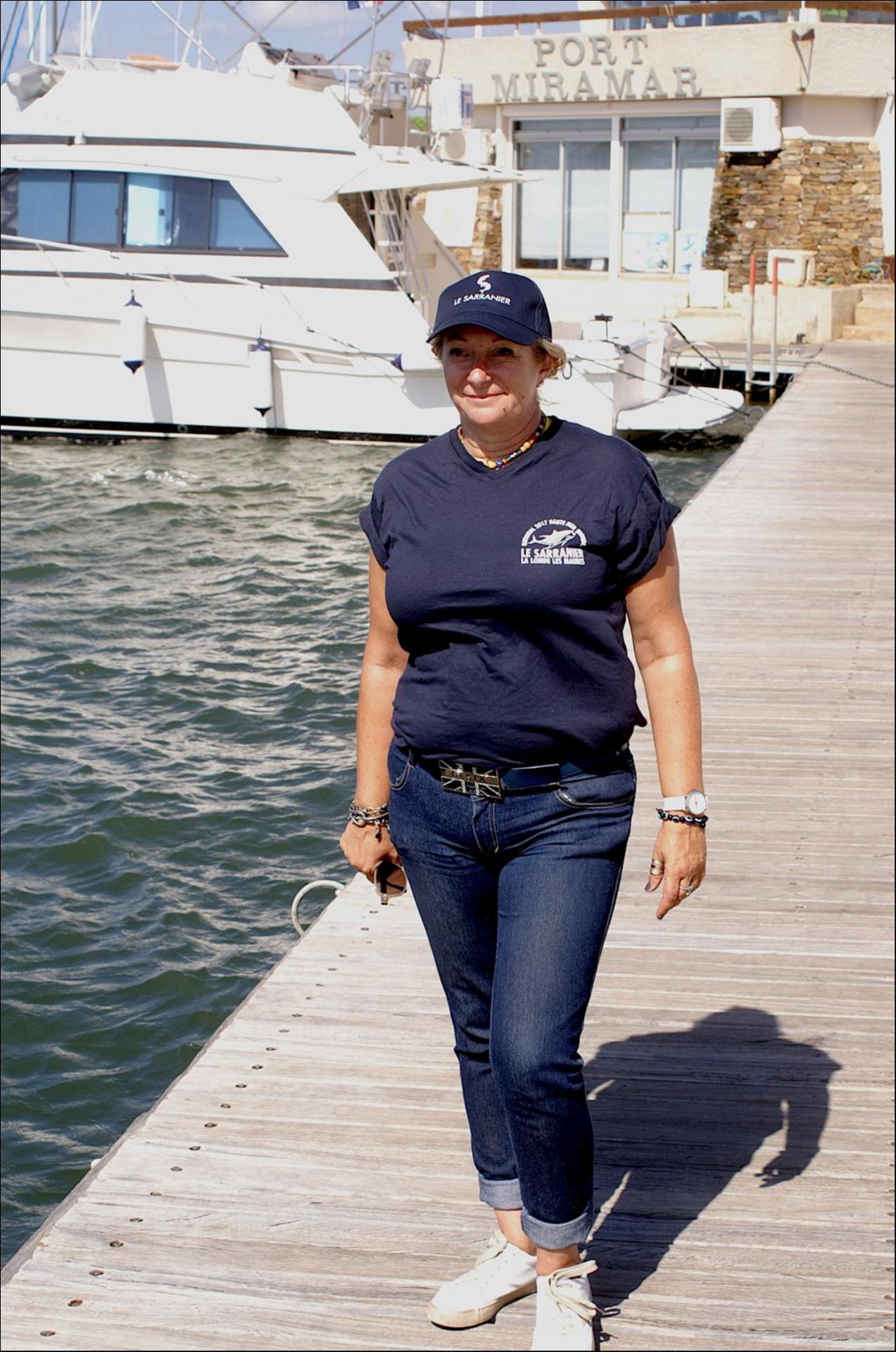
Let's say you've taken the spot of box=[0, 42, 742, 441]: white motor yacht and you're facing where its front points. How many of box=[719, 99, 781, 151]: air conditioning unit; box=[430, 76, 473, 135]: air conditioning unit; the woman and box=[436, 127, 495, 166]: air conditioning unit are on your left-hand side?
1

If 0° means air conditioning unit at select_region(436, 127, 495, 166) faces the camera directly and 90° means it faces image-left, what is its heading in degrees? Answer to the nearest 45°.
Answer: approximately 45°

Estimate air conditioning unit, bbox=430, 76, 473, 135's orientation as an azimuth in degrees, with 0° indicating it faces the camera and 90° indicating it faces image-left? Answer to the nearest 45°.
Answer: approximately 45°

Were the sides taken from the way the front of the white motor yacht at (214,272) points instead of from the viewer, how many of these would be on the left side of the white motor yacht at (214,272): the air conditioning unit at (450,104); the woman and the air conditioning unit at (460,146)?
1

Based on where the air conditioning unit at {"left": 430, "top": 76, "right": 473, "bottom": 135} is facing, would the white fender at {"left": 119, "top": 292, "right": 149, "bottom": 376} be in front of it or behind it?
in front

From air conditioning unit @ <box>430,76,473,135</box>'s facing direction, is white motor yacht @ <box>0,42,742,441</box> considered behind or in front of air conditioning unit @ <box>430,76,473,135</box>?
in front

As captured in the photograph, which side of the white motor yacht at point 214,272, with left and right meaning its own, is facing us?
left

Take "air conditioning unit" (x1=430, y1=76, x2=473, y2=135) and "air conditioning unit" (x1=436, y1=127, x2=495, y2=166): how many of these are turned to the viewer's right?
0

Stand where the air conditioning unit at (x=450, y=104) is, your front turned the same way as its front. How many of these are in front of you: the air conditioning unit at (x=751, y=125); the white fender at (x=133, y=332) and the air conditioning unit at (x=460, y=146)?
1

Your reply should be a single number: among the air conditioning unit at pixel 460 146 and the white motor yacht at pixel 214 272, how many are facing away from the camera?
0
